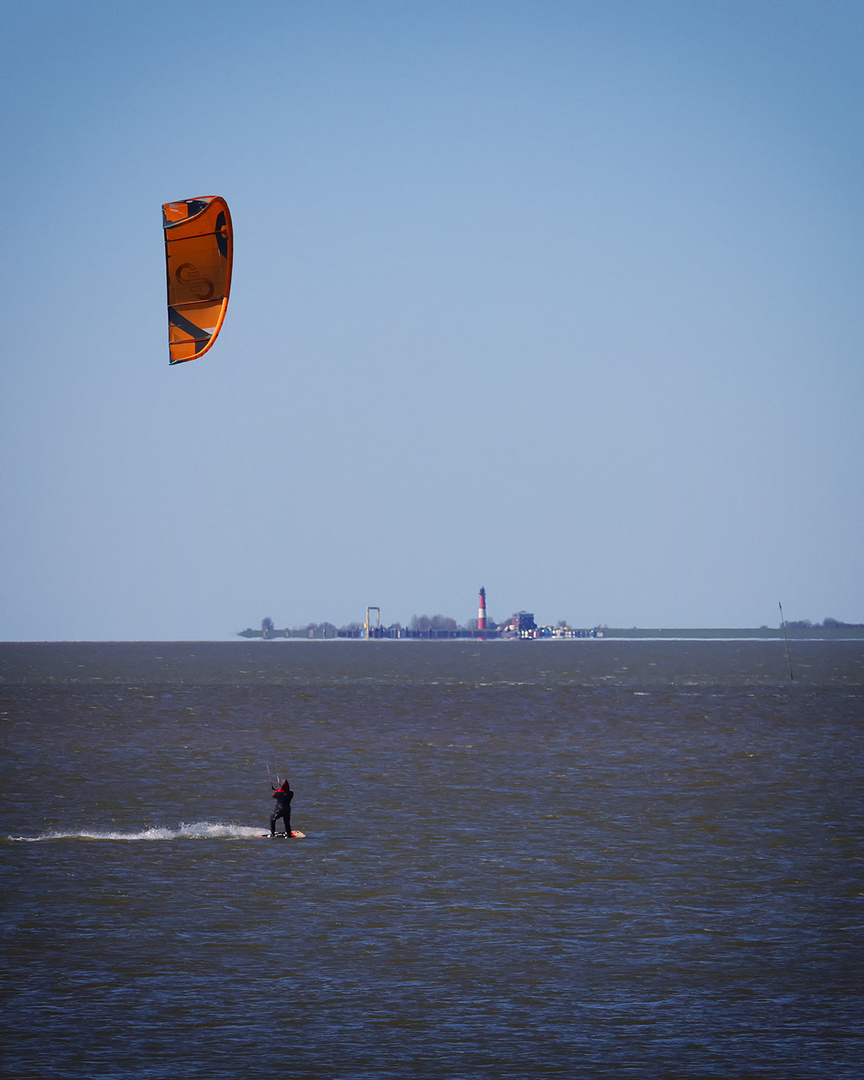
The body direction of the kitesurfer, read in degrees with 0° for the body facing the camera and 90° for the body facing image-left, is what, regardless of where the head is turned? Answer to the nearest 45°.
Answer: approximately 180°
